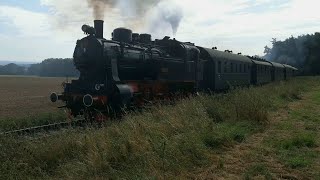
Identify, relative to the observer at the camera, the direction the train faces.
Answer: facing the viewer and to the left of the viewer

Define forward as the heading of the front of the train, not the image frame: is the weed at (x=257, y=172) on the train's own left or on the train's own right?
on the train's own left
